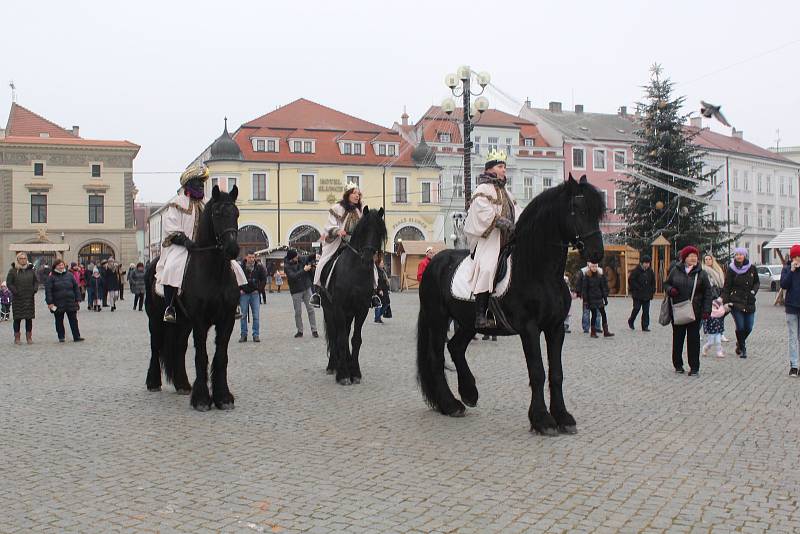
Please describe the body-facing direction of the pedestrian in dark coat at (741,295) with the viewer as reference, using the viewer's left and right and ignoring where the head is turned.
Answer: facing the viewer

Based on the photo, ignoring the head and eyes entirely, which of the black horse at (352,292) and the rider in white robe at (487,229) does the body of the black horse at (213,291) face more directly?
the rider in white robe

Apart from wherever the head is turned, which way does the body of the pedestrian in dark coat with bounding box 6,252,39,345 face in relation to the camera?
toward the camera

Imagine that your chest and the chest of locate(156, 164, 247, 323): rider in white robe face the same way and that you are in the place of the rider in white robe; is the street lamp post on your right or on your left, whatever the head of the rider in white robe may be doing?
on your left

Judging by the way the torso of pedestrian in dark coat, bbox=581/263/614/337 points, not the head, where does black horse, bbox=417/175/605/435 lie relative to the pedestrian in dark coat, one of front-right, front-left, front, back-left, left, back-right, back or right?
front

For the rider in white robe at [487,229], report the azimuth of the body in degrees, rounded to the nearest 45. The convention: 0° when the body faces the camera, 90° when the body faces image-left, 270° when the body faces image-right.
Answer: approximately 315°

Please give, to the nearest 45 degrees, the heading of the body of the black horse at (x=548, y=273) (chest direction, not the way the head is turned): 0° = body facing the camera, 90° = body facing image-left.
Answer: approximately 315°

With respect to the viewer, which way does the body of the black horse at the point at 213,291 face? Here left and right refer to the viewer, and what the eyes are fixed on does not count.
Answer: facing the viewer and to the right of the viewer

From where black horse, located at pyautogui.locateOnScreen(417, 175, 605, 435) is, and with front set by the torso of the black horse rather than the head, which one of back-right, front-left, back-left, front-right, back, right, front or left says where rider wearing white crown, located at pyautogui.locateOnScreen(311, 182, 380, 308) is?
back

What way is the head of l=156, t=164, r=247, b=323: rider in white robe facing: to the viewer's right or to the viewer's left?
to the viewer's right
